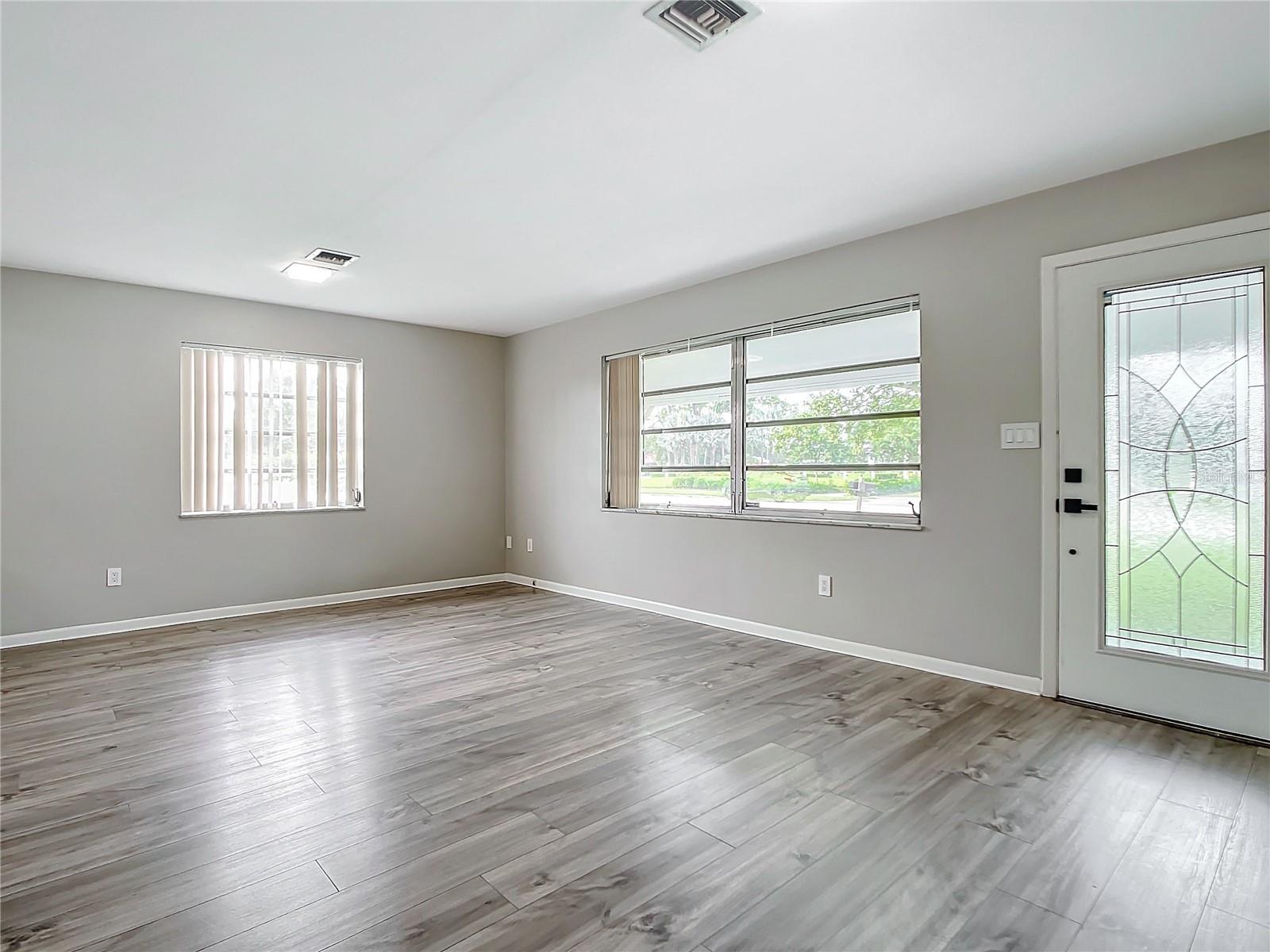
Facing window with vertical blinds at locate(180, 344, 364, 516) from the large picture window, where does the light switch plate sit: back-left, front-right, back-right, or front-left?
back-left

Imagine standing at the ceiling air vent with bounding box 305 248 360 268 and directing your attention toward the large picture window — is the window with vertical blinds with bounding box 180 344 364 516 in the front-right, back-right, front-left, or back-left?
back-left

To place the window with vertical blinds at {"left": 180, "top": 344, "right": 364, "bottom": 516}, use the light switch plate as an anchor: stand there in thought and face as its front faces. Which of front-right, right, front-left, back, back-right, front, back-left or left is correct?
right

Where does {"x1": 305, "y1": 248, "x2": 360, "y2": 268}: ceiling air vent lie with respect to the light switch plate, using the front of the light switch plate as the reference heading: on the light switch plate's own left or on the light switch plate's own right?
on the light switch plate's own right

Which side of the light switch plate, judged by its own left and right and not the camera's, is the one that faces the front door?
left

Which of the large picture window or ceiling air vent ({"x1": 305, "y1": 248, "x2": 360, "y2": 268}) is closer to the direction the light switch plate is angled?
the ceiling air vent

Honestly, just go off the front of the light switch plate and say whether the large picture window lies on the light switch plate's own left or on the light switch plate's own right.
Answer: on the light switch plate's own right
